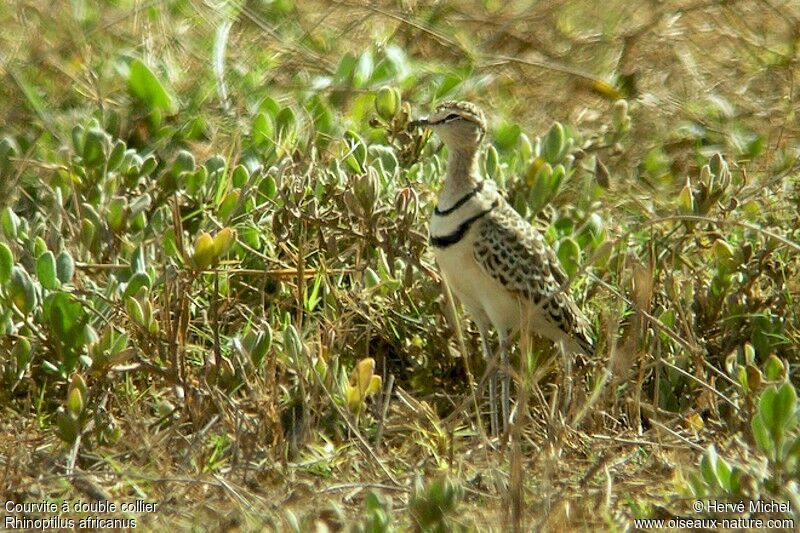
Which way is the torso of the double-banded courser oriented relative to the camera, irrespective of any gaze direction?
to the viewer's left
